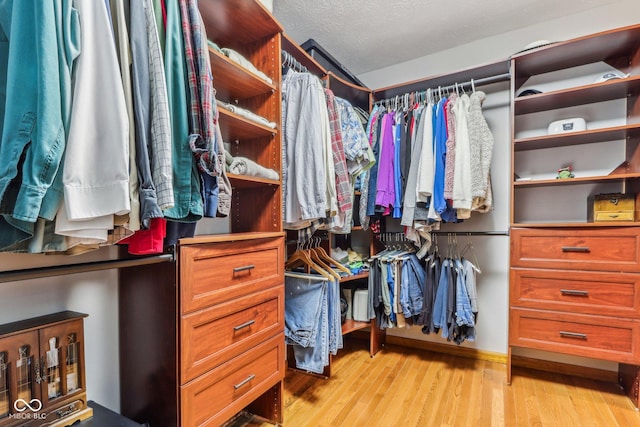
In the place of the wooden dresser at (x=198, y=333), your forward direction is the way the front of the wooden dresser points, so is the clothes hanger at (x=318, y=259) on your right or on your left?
on your left

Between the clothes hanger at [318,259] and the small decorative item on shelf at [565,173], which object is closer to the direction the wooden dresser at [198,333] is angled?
the small decorative item on shelf

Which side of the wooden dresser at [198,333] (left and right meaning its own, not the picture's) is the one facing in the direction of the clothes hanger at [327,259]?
left

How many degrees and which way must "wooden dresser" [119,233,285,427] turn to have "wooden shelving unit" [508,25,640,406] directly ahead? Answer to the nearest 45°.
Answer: approximately 45° to its left

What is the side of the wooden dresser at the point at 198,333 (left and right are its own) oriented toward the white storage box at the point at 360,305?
left

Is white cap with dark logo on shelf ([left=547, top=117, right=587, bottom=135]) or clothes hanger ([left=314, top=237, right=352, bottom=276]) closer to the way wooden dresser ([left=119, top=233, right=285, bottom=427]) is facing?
the white cap with dark logo on shelf

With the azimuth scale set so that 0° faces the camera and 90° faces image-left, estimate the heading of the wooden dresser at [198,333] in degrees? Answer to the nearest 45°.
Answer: approximately 315°

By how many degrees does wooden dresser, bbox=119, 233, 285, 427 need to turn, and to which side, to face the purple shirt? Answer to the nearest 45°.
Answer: approximately 90° to its left
